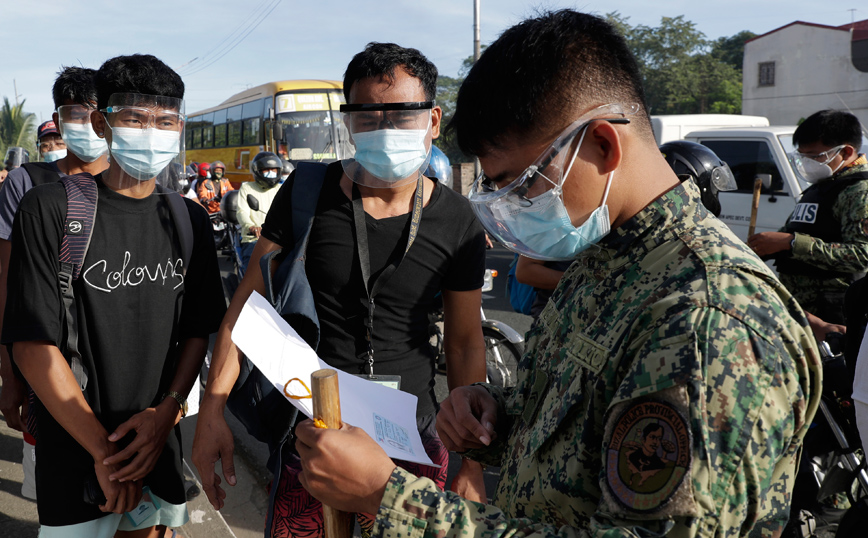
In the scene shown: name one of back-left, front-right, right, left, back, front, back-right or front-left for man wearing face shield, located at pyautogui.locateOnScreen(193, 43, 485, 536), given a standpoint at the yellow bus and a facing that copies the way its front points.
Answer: front-right

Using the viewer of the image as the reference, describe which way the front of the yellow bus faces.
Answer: facing the viewer and to the right of the viewer

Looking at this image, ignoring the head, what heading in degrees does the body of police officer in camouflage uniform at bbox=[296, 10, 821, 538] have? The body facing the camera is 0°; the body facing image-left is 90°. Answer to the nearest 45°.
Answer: approximately 90°

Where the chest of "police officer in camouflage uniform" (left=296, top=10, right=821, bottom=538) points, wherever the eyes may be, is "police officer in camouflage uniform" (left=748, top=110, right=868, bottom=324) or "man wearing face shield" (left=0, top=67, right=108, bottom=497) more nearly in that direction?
the man wearing face shield

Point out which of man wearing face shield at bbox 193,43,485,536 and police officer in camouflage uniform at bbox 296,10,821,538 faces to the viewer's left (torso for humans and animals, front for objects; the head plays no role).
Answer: the police officer in camouflage uniform

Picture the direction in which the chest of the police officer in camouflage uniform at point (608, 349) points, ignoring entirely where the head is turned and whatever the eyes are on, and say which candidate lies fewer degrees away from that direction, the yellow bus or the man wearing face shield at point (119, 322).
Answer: the man wearing face shield

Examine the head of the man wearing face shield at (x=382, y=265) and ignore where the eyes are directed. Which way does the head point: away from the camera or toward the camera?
toward the camera

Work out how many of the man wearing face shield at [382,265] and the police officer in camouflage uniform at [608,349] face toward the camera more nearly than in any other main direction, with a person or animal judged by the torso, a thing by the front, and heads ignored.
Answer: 1

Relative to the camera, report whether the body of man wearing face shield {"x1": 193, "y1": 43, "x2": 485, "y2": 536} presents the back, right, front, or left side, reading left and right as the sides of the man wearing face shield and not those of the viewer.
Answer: front
